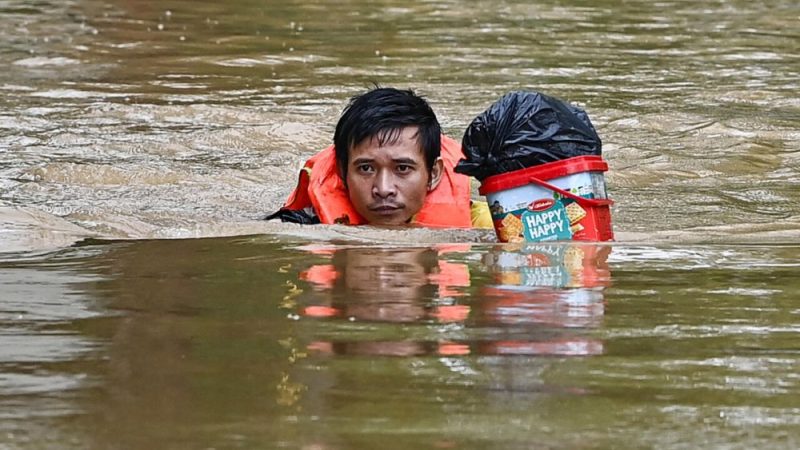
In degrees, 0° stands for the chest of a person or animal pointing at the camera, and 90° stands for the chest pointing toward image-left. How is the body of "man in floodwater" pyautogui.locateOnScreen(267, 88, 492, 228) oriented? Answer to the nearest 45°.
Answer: approximately 0°
